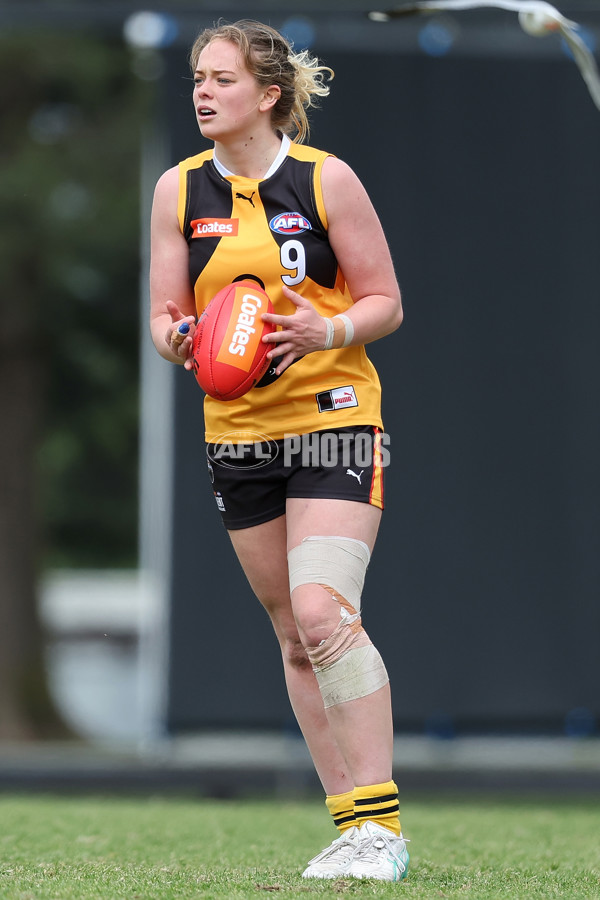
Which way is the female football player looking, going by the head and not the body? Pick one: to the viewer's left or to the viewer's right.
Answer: to the viewer's left

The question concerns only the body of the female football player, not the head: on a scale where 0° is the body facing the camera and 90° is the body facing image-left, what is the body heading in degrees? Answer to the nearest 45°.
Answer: approximately 45°
